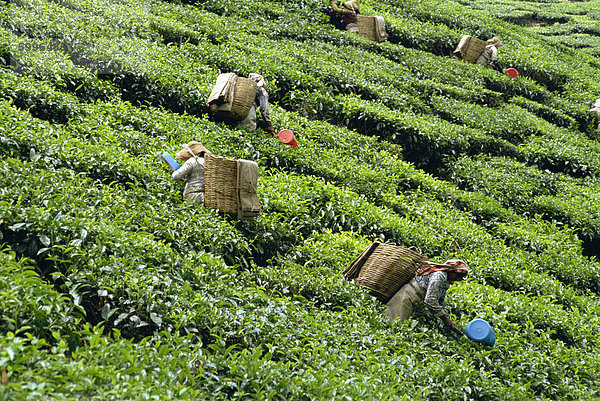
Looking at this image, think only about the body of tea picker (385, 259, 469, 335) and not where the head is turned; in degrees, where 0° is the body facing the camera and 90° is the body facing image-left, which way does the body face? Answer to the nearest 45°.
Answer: approximately 270°

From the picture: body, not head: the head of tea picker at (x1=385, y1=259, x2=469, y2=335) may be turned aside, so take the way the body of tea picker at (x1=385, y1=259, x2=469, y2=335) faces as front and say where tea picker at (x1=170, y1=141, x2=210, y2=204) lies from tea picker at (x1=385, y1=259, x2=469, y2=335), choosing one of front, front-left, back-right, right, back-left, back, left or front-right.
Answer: back

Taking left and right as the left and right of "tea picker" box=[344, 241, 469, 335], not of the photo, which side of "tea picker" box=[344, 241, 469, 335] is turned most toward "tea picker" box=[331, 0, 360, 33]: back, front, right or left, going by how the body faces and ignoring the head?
left

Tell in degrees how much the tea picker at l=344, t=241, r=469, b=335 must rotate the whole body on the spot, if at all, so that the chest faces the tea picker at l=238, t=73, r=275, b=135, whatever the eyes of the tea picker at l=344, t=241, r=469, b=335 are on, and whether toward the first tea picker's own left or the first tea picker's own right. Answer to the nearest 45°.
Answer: approximately 135° to the first tea picker's own left

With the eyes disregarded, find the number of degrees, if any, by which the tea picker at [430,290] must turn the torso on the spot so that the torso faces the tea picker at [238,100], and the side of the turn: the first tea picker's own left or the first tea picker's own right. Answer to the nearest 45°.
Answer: approximately 135° to the first tea picker's own left

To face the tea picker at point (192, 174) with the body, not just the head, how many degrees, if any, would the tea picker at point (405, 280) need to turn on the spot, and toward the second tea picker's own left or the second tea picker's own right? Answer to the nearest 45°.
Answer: approximately 180°
